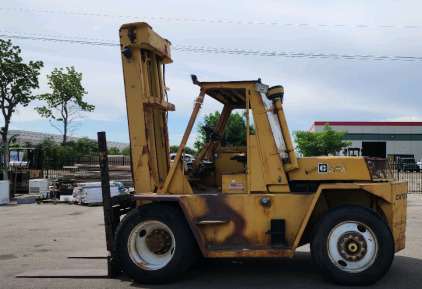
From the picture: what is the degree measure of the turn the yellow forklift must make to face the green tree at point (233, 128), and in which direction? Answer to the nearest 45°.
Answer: approximately 90° to its right

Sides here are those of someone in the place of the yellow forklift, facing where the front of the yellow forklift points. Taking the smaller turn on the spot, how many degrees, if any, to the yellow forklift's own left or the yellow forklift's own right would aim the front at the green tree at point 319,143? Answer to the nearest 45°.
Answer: approximately 90° to the yellow forklift's own right

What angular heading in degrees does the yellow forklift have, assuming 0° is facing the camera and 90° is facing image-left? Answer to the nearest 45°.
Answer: approximately 90°
